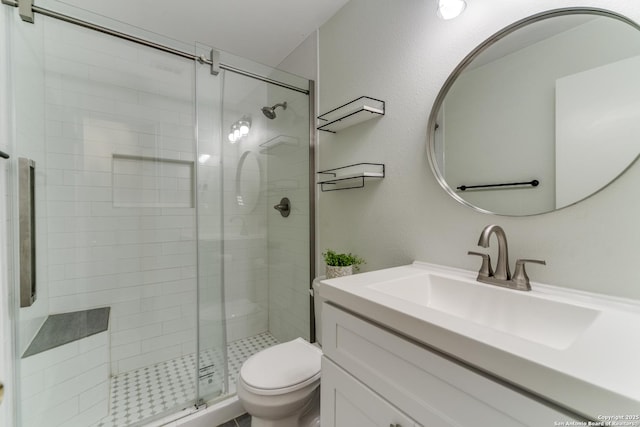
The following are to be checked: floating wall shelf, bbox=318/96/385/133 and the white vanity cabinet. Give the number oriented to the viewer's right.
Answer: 0

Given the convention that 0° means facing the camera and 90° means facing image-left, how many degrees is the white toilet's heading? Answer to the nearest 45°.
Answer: approximately 45°

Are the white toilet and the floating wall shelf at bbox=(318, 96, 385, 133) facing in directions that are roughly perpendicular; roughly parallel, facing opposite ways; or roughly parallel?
roughly parallel

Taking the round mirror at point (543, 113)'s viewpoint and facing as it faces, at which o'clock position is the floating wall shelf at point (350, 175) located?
The floating wall shelf is roughly at 2 o'clock from the round mirror.

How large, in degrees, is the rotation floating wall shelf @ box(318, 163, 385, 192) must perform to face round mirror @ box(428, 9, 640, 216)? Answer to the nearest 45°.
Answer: approximately 90° to its left

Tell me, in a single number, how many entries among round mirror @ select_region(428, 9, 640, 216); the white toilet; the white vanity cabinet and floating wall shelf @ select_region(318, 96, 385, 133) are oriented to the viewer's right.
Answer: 0

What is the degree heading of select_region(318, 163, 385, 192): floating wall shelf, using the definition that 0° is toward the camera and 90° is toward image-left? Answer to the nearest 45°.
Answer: approximately 45°

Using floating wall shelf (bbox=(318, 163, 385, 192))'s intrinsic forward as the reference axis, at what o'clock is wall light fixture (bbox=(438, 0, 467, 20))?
The wall light fixture is roughly at 9 o'clock from the floating wall shelf.

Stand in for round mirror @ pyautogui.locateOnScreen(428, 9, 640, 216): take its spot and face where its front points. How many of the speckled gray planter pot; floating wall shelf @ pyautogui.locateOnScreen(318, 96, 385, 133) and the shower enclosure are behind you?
0

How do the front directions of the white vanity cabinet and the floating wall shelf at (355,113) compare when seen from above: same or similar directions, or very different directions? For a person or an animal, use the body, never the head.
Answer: same or similar directions

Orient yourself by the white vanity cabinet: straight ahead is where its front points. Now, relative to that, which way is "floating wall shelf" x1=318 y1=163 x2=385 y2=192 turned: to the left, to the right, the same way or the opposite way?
the same way

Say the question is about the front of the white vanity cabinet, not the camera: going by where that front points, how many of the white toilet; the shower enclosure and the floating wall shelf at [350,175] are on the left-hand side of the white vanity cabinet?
0
